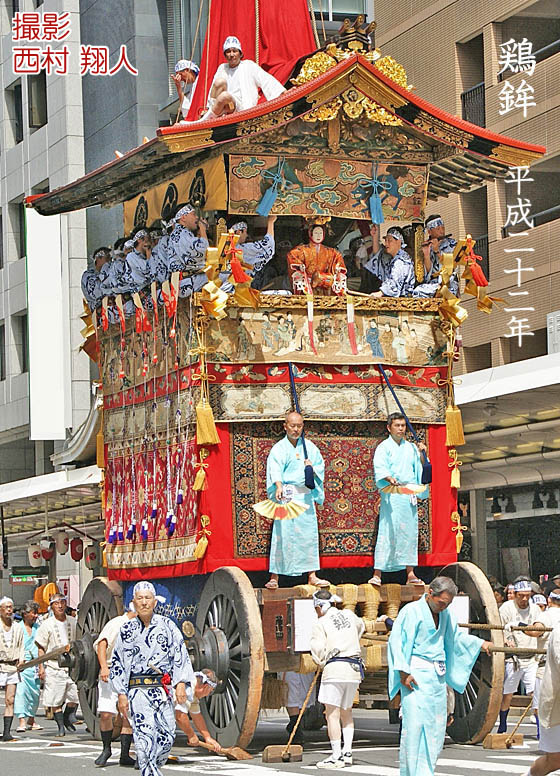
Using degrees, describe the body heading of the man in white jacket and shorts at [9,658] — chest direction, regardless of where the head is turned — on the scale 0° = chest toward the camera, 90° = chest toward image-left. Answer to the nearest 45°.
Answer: approximately 0°

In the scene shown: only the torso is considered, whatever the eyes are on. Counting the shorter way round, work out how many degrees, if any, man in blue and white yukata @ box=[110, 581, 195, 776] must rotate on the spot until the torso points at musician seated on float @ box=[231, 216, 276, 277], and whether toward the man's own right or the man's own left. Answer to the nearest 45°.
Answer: approximately 180°

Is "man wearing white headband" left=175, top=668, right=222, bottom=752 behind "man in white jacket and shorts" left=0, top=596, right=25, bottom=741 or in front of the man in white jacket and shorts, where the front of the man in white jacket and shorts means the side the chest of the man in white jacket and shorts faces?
in front

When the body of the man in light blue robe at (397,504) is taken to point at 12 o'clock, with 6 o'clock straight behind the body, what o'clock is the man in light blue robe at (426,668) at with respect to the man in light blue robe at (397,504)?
the man in light blue robe at (426,668) is roughly at 12 o'clock from the man in light blue robe at (397,504).

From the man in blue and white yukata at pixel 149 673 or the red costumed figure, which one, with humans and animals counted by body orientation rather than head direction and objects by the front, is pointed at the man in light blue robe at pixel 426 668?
the red costumed figure
